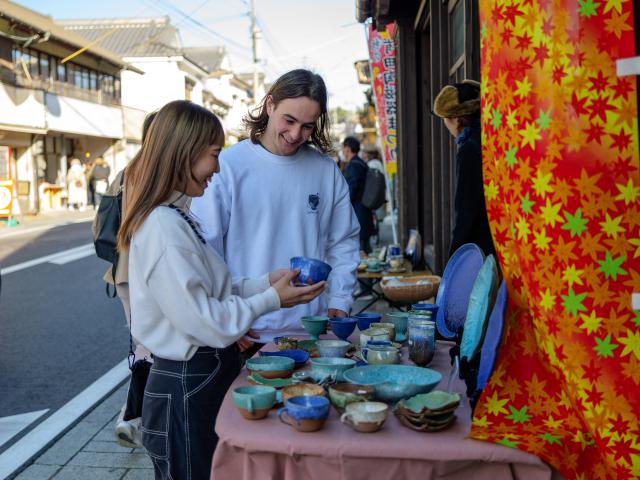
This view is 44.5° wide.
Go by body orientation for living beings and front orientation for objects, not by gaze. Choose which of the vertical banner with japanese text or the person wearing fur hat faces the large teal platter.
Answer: the vertical banner with japanese text

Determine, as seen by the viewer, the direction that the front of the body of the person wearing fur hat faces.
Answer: to the viewer's left

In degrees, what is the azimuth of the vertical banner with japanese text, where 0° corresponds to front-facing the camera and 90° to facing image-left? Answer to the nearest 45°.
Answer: approximately 0°

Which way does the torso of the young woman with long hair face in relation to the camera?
to the viewer's right

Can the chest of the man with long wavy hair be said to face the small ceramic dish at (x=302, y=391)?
yes

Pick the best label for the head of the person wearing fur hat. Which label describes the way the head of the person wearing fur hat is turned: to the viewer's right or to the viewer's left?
to the viewer's left

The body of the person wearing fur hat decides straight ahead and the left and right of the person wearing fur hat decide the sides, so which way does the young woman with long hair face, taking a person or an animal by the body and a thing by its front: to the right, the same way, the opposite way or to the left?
the opposite way

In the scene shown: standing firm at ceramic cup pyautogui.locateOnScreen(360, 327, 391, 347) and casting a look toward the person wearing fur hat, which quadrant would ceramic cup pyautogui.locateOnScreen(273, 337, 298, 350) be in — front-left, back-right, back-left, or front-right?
back-left
